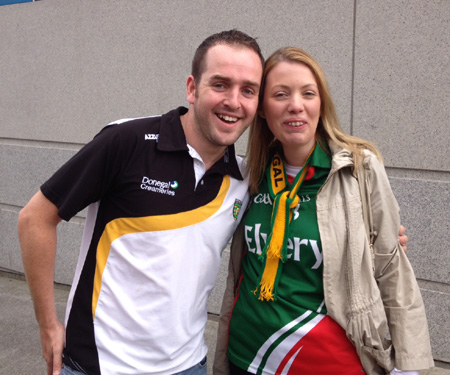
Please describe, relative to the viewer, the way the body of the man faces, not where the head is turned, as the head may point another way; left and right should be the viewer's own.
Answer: facing the viewer and to the right of the viewer

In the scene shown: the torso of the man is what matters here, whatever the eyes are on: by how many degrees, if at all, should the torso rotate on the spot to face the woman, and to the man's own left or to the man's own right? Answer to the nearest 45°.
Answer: approximately 45° to the man's own left
